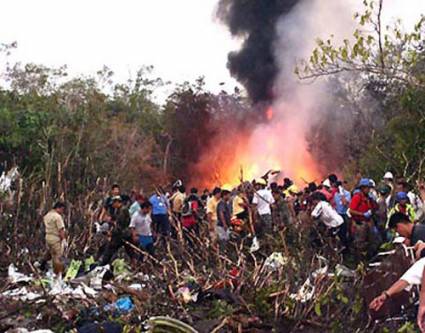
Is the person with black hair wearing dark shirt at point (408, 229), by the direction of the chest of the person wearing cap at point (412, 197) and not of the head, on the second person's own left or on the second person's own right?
on the second person's own left

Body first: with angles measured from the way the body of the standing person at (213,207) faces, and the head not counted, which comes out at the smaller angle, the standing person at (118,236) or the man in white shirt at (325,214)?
the man in white shirt

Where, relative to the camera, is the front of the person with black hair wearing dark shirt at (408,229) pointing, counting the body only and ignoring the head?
to the viewer's left

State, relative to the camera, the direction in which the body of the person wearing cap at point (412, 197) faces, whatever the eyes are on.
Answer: to the viewer's left
